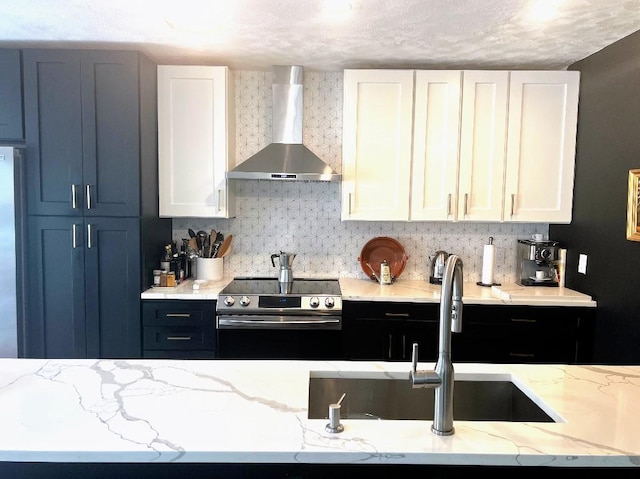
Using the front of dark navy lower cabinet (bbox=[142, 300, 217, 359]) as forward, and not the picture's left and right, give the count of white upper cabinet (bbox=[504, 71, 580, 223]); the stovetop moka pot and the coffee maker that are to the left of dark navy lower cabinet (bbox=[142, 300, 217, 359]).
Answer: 3

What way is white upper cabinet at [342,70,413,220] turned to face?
toward the camera

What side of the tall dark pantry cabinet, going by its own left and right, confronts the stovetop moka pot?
left

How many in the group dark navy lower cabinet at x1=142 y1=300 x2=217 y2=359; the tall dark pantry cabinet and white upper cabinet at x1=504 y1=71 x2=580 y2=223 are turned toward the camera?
3

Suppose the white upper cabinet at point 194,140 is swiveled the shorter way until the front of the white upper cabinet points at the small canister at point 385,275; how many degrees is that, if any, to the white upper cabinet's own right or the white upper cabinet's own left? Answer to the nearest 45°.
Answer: approximately 90° to the white upper cabinet's own left

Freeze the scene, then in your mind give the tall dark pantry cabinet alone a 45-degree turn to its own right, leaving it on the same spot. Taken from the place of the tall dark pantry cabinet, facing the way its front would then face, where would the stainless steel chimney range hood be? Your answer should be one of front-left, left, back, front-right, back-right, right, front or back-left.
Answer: back-left

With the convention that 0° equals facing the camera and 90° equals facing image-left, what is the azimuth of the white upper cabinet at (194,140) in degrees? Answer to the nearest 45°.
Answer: approximately 0°

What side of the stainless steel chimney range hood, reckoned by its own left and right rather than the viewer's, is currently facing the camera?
front
